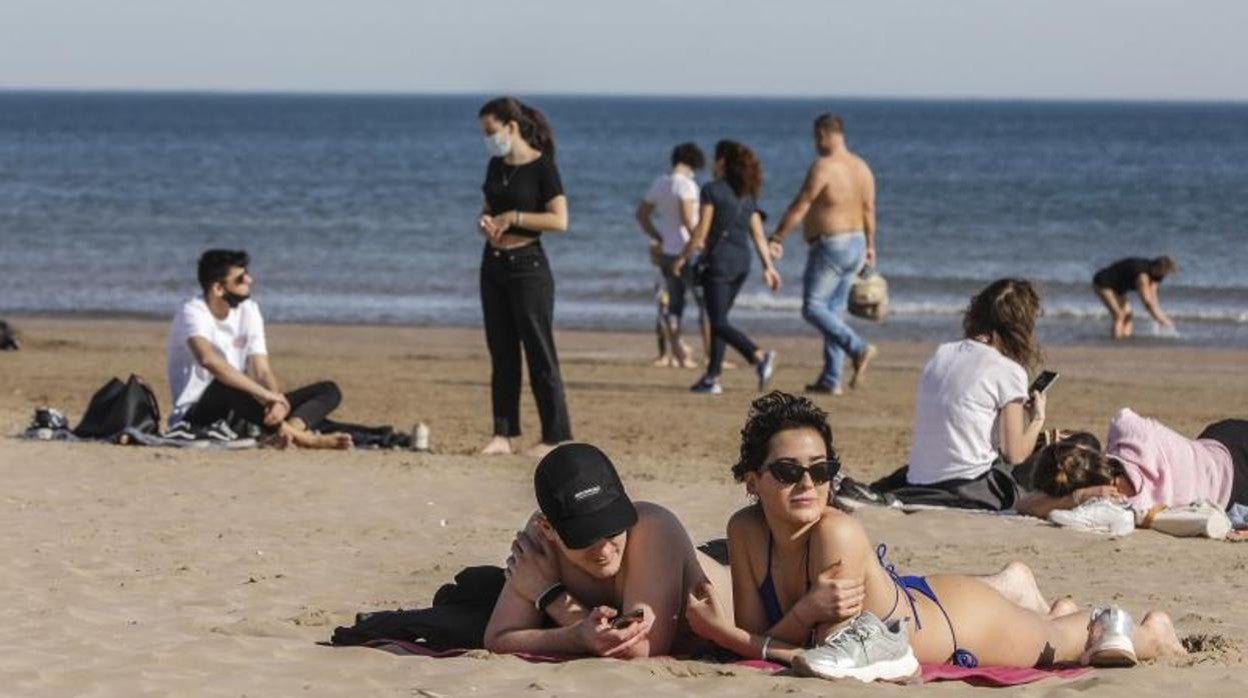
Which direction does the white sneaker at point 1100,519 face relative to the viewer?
to the viewer's left

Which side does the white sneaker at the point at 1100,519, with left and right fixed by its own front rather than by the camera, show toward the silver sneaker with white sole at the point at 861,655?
left

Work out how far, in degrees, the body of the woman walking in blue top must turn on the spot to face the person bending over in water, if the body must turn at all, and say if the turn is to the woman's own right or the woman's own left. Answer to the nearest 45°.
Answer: approximately 90° to the woman's own right

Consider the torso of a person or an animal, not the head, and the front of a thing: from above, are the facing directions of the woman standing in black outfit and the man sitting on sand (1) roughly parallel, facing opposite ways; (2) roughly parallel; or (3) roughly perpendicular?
roughly perpendicular

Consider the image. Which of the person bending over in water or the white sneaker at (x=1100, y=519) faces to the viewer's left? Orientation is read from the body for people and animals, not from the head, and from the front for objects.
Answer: the white sneaker

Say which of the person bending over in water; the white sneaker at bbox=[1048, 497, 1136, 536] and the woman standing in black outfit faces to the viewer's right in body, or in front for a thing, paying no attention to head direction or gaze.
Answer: the person bending over in water

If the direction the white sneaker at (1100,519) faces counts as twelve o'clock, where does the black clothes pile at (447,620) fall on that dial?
The black clothes pile is roughly at 10 o'clock from the white sneaker.

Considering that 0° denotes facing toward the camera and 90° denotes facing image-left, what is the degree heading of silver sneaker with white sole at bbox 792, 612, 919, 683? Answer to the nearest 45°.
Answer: approximately 90°

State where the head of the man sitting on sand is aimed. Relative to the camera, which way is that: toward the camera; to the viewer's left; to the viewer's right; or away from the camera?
to the viewer's right

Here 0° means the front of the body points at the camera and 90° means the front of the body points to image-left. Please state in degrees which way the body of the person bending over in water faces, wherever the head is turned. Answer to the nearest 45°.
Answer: approximately 270°

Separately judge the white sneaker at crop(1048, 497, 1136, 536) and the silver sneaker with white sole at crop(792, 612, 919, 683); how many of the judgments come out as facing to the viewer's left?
2
